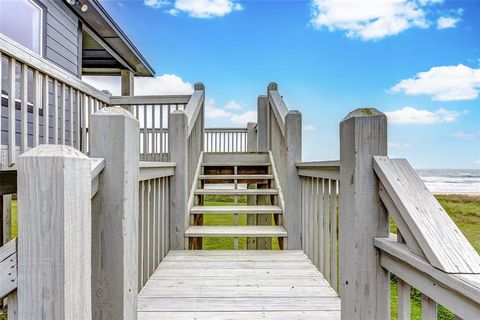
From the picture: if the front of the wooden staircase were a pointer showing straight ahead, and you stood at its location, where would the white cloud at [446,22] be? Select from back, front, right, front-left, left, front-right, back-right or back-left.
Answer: back-left

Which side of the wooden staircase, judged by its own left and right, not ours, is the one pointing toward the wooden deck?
front

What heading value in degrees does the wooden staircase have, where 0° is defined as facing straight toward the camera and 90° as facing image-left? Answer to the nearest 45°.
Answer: approximately 0°

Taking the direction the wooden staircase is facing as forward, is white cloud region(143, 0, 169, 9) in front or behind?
behind

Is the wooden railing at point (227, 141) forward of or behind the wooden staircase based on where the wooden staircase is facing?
behind

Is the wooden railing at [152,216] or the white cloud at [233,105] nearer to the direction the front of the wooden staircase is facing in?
the wooden railing

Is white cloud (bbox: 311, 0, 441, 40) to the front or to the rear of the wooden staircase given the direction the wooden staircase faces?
to the rear
